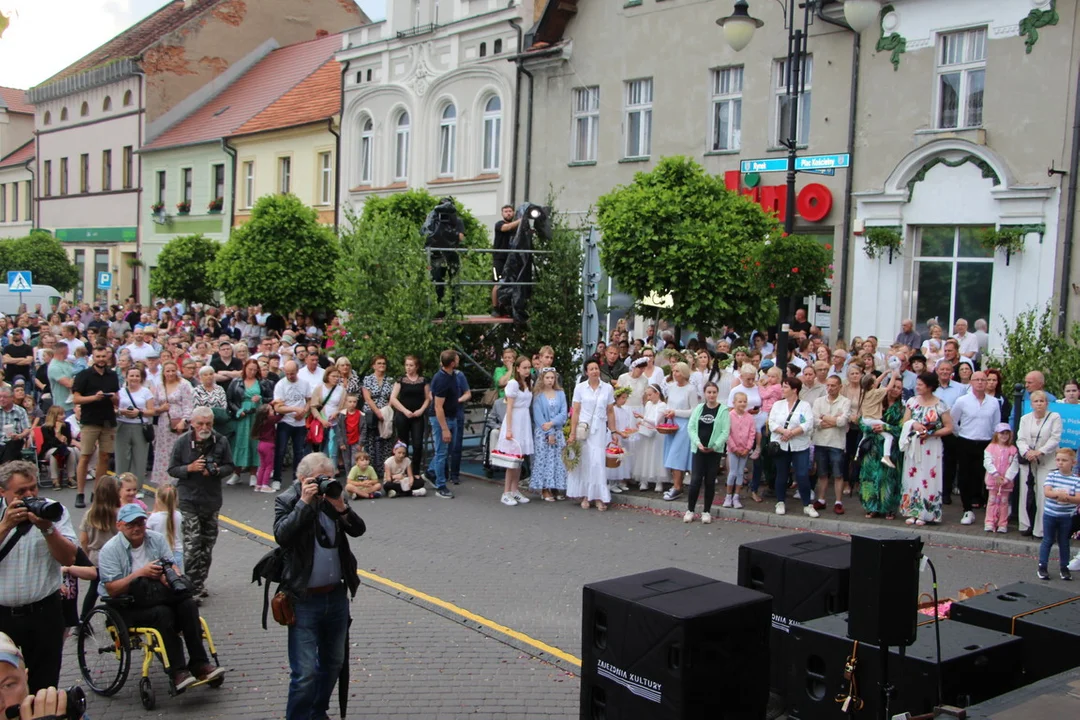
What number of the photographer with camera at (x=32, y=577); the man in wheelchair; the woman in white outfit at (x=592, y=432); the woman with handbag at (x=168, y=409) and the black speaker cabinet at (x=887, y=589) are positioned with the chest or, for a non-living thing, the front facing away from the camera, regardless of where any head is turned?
1

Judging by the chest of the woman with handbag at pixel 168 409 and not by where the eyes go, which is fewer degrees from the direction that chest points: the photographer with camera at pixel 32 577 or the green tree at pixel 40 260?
the photographer with camera

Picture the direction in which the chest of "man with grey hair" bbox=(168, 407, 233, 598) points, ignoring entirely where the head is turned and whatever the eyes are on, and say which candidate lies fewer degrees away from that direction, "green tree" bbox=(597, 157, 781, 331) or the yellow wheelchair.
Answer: the yellow wheelchair

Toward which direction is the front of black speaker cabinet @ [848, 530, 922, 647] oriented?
away from the camera

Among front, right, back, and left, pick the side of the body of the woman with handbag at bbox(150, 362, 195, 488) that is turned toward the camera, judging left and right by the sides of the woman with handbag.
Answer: front

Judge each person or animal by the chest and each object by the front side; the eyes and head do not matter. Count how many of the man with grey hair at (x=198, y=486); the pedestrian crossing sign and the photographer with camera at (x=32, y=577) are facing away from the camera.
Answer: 0

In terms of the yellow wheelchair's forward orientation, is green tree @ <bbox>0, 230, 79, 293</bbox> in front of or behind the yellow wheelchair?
behind

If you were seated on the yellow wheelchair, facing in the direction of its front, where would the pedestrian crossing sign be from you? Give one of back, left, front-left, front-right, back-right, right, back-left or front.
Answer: back-left

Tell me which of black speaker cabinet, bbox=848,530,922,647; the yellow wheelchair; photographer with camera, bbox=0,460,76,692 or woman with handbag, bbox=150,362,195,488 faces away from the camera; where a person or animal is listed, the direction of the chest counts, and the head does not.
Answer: the black speaker cabinet

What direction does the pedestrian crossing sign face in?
toward the camera

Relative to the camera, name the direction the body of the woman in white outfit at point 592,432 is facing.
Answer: toward the camera

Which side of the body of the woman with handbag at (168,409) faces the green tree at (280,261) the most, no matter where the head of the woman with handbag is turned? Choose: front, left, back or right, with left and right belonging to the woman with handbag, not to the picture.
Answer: back

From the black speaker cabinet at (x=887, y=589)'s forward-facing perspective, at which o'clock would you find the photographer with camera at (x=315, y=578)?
The photographer with camera is roughly at 9 o'clock from the black speaker cabinet.

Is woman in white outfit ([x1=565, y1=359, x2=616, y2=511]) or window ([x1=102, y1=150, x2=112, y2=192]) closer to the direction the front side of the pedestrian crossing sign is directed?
the woman in white outfit

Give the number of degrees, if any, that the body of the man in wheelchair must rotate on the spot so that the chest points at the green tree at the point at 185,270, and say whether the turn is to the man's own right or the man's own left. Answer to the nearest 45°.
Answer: approximately 135° to the man's own left

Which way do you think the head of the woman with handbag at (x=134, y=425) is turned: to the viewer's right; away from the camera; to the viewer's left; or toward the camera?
toward the camera

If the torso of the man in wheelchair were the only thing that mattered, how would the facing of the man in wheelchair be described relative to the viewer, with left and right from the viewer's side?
facing the viewer and to the right of the viewer

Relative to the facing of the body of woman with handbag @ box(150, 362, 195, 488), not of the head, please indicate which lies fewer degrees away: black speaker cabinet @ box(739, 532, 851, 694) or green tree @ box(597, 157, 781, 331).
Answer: the black speaker cabinet

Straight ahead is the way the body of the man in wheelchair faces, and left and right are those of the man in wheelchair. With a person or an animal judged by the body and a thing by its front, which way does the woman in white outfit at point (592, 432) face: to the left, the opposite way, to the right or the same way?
to the right
